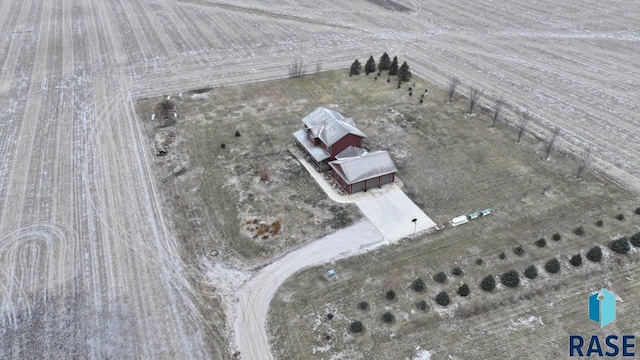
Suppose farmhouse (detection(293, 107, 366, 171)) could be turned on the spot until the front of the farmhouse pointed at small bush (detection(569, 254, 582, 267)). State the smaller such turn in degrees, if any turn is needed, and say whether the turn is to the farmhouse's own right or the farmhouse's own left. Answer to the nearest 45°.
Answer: approximately 90° to the farmhouse's own left

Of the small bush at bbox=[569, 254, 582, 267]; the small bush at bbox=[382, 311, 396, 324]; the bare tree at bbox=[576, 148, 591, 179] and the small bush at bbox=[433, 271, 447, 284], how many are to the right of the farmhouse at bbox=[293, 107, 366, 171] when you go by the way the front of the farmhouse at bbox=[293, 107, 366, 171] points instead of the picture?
0

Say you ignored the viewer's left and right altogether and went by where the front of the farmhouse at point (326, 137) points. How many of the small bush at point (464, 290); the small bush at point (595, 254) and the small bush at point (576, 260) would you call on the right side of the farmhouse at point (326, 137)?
0

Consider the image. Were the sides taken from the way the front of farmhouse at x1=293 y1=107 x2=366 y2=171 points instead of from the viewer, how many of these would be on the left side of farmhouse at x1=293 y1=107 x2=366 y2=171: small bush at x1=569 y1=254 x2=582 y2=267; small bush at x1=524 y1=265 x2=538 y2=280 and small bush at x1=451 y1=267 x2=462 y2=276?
3

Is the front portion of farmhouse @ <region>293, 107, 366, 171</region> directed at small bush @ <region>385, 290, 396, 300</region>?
no

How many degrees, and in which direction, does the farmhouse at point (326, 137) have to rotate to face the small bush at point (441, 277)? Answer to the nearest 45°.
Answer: approximately 90° to its left

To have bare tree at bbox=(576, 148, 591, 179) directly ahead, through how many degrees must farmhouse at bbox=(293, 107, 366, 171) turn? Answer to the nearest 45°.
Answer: approximately 135° to its left

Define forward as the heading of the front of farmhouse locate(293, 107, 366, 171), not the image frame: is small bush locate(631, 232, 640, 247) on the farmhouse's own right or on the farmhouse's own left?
on the farmhouse's own left

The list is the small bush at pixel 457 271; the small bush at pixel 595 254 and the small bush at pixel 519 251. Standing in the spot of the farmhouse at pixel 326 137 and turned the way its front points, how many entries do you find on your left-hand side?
3

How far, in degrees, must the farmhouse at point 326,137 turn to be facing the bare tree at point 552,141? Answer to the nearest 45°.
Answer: approximately 135° to its left

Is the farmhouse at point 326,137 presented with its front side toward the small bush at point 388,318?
no

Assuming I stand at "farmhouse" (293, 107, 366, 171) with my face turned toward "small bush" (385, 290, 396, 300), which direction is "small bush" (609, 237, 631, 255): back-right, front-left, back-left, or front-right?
front-left

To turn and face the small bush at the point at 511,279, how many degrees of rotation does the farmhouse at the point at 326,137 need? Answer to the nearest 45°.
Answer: approximately 90° to its left

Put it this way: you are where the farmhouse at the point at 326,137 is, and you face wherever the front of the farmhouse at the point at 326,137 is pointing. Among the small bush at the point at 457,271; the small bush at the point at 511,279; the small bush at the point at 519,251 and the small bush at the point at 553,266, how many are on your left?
4

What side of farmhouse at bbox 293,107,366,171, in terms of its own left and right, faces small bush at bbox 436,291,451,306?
left

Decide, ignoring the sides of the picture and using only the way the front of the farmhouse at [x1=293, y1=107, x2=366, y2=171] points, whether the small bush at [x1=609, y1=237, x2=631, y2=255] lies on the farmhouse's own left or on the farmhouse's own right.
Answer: on the farmhouse's own left

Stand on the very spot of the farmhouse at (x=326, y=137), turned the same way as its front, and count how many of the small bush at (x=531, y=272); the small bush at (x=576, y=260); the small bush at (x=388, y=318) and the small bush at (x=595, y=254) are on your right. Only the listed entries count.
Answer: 0

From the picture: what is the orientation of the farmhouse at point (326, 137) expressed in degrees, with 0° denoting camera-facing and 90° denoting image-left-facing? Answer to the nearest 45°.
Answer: approximately 45°

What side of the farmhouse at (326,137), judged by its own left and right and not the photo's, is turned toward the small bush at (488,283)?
left
